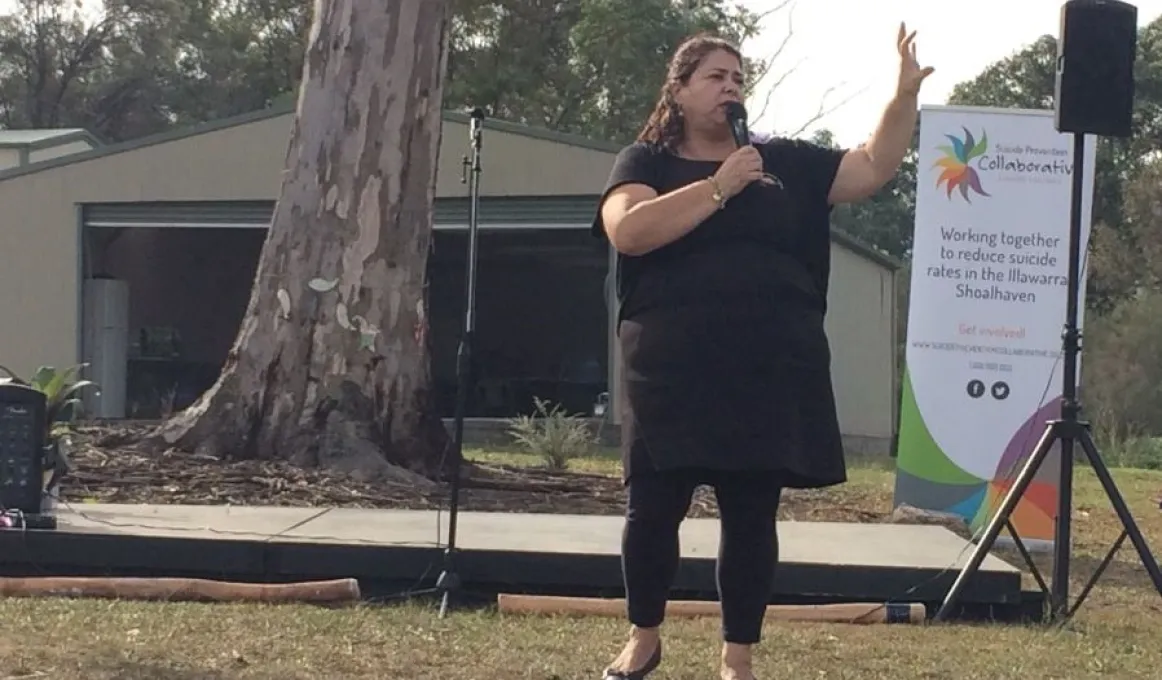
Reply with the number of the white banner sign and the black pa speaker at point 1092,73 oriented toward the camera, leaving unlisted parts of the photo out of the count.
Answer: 2

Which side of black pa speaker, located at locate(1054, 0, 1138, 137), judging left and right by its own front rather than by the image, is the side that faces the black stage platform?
right

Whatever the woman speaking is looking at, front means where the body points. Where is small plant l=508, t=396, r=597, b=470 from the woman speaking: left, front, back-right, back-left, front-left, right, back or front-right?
back

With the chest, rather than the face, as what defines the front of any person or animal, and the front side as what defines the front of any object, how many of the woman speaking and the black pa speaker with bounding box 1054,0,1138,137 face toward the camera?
2

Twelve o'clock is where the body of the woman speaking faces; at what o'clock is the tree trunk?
The tree trunk is roughly at 5 o'clock from the woman speaking.
